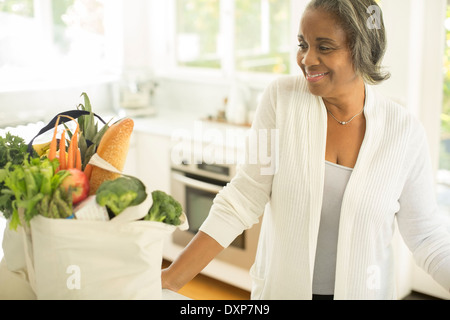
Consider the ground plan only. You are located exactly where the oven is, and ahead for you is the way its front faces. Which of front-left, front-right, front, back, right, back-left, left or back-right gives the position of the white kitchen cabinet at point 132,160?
right

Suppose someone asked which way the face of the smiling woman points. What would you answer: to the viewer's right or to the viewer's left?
to the viewer's left

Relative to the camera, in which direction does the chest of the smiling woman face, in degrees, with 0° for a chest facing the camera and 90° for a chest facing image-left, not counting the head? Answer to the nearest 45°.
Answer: approximately 0°

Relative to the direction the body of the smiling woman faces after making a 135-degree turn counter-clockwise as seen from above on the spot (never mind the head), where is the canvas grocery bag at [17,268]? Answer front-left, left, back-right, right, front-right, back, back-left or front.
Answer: back

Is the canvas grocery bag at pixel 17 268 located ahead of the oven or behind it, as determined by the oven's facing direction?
ahead

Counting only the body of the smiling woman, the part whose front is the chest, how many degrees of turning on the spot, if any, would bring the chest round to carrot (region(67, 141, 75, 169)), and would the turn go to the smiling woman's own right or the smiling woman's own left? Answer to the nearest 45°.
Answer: approximately 45° to the smiling woman's own right

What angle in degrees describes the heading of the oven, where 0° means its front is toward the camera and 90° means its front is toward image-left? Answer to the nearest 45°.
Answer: approximately 45°

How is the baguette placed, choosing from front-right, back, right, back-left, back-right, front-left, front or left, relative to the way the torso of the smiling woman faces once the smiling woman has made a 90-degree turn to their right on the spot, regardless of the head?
front-left

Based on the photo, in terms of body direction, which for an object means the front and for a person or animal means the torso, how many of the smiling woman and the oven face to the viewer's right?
0

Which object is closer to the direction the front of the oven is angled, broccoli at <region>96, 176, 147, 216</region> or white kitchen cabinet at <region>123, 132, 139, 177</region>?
the broccoli

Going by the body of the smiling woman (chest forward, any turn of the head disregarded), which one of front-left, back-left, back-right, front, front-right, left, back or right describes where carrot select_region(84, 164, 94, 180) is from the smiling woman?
front-right

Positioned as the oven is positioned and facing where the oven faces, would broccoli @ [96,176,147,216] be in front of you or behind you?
in front
